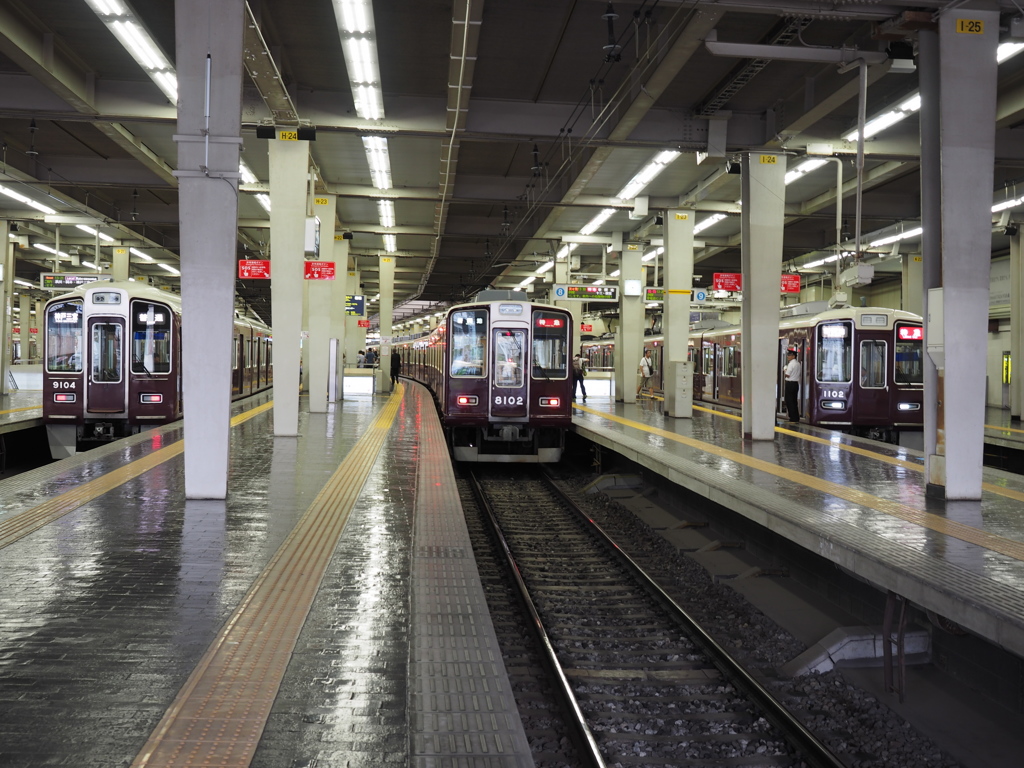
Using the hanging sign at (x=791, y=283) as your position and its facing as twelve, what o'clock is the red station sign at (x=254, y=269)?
The red station sign is roughly at 2 o'clock from the hanging sign.

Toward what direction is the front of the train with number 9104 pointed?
toward the camera

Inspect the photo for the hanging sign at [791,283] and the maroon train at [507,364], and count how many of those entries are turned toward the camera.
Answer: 2

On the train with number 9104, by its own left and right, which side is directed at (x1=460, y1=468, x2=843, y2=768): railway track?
front

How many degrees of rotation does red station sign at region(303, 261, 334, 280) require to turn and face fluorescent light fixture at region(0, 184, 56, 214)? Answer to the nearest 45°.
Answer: approximately 135° to its right

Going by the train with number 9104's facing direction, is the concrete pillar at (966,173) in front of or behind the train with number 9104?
in front

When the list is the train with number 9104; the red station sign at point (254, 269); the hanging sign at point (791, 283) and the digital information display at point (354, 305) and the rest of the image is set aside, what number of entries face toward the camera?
4

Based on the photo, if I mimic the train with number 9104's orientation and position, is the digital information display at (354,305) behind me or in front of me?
behind

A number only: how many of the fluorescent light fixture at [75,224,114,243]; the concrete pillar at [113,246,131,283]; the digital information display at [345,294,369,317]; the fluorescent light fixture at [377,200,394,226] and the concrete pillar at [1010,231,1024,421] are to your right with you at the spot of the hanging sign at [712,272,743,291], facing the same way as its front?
4

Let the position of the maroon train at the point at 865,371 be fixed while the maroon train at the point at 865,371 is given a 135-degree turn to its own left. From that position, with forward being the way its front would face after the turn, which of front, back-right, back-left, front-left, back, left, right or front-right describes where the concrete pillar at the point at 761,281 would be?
back-left

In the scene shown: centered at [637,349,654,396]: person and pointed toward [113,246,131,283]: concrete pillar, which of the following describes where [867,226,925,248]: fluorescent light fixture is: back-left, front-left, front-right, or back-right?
back-left

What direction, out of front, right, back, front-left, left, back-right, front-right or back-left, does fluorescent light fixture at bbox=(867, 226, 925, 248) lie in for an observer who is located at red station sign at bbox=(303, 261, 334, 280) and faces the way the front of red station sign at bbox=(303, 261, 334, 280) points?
left

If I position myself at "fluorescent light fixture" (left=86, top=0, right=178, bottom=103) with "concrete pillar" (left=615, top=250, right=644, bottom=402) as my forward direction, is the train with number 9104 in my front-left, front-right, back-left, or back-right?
front-left

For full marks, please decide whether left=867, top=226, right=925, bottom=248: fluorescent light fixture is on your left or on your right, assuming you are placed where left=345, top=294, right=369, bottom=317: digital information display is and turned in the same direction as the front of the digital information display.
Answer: on your left

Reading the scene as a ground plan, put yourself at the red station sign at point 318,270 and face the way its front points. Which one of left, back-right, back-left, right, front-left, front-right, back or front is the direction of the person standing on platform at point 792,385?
left

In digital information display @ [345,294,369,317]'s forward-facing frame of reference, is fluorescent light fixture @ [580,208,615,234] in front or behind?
in front

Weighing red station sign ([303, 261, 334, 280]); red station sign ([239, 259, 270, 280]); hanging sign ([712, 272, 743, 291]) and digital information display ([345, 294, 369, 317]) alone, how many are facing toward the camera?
4

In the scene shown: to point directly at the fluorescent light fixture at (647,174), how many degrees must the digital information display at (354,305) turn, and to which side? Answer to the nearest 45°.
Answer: approximately 45° to its left

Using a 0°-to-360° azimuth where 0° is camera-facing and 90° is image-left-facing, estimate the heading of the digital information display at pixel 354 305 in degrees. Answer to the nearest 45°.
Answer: approximately 0°

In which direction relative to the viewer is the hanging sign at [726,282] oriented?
toward the camera

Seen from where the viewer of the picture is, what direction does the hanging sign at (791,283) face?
facing the viewer

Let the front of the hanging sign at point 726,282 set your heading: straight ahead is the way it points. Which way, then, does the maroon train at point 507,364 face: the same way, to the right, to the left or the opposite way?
the same way

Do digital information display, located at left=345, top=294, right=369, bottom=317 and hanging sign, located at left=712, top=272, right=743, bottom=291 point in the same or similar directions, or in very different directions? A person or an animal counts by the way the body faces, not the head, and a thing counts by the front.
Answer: same or similar directions

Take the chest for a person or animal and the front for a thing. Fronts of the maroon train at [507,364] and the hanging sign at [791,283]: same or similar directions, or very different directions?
same or similar directions
